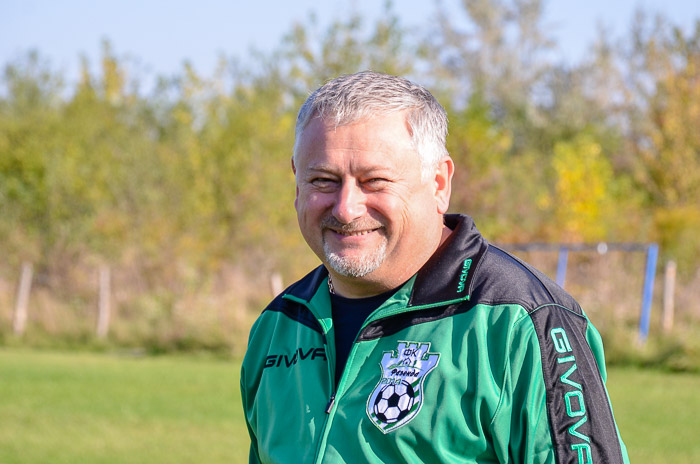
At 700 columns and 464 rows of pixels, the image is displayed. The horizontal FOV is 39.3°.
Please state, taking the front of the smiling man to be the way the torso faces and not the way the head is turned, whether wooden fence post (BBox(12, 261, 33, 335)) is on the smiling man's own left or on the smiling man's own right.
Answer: on the smiling man's own right

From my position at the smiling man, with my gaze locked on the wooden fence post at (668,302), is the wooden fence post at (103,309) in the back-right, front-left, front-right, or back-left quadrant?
front-left

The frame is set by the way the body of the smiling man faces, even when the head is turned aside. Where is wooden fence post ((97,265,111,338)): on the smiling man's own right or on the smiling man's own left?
on the smiling man's own right

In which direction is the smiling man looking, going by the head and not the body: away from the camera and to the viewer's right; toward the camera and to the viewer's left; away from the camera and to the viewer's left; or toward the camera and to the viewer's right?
toward the camera and to the viewer's left

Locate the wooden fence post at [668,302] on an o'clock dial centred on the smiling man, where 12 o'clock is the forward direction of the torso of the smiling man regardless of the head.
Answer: The wooden fence post is roughly at 5 o'clock from the smiling man.

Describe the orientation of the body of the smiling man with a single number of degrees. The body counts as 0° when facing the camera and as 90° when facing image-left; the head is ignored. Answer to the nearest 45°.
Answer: approximately 45°
